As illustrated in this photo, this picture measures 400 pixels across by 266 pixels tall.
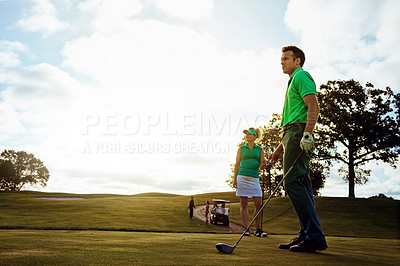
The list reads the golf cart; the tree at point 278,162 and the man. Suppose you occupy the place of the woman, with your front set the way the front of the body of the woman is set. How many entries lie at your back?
2

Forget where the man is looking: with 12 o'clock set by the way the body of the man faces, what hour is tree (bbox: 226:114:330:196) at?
The tree is roughly at 3 o'clock from the man.

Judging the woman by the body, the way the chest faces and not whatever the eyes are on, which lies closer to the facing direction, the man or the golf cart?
the man

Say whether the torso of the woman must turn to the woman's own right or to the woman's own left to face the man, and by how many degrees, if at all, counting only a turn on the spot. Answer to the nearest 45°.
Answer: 0° — they already face them

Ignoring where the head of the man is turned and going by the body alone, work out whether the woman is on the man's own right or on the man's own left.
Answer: on the man's own right

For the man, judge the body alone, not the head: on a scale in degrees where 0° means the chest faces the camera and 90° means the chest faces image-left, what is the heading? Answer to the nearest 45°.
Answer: approximately 90°

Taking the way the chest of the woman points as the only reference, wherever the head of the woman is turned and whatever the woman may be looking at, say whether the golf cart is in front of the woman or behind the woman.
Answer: behind

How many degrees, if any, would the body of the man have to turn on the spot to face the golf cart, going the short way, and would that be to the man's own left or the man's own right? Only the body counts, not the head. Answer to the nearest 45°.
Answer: approximately 90° to the man's own right
